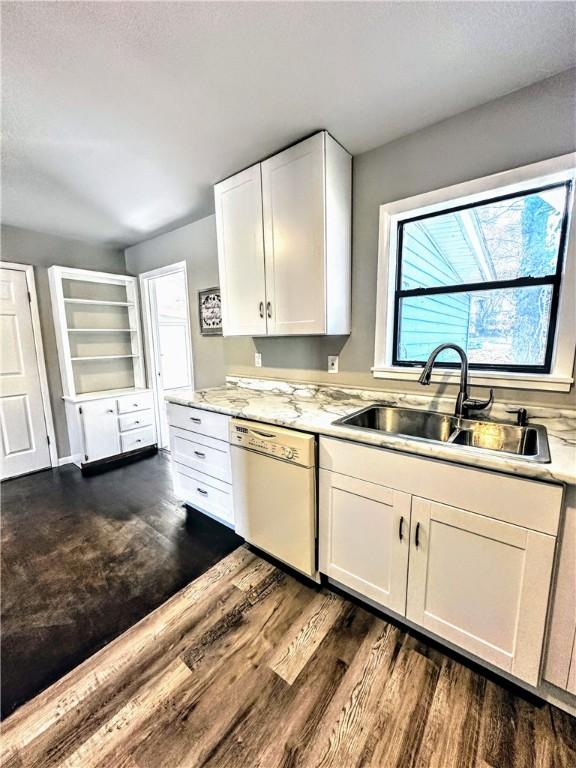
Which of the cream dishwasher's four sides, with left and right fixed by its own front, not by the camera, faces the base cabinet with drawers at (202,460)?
right

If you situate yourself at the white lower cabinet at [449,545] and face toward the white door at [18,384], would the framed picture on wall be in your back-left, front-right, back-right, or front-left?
front-right

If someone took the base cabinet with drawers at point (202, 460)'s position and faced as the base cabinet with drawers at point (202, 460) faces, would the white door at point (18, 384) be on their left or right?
on their right

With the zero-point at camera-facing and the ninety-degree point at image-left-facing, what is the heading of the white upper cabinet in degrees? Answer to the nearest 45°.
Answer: approximately 45°

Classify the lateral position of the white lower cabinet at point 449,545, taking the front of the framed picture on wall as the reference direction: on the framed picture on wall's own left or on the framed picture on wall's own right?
on the framed picture on wall's own left

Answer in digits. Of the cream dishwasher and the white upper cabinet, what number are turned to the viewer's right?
0

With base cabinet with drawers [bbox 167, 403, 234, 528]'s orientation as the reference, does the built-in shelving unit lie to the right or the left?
on its right

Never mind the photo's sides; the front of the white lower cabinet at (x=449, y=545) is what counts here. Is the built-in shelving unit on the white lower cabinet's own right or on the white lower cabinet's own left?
on the white lower cabinet's own right

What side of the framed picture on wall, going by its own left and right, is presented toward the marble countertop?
left

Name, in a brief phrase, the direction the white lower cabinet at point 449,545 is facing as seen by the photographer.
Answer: facing the viewer and to the left of the viewer

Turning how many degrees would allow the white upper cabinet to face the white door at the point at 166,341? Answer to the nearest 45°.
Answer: approximately 90° to its right

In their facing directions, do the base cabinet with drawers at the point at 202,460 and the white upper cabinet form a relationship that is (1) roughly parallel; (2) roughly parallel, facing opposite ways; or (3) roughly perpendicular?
roughly parallel

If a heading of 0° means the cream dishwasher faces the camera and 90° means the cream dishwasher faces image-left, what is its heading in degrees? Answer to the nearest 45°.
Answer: approximately 45°

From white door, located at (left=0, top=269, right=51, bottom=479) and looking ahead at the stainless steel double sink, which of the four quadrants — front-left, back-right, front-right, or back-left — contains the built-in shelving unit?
front-left

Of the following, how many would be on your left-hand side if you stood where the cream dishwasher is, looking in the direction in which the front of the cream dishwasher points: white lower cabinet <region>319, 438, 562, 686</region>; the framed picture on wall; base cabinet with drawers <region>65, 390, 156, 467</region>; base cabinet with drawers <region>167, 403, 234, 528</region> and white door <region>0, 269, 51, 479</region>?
1
